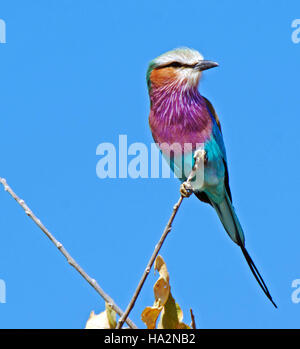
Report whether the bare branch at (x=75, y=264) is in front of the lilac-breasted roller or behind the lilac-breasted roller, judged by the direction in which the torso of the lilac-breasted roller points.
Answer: in front

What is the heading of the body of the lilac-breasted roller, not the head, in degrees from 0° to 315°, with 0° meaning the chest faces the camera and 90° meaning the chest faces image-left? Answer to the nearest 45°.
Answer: approximately 45°

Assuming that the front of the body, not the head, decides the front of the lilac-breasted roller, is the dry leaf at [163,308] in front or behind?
in front
